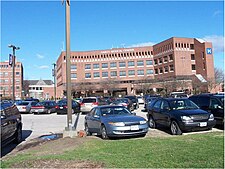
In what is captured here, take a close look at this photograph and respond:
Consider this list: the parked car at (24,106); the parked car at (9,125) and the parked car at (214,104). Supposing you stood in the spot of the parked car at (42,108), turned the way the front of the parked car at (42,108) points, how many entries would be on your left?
1

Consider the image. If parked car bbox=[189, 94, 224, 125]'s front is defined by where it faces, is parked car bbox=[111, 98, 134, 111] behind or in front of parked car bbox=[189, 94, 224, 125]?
behind
